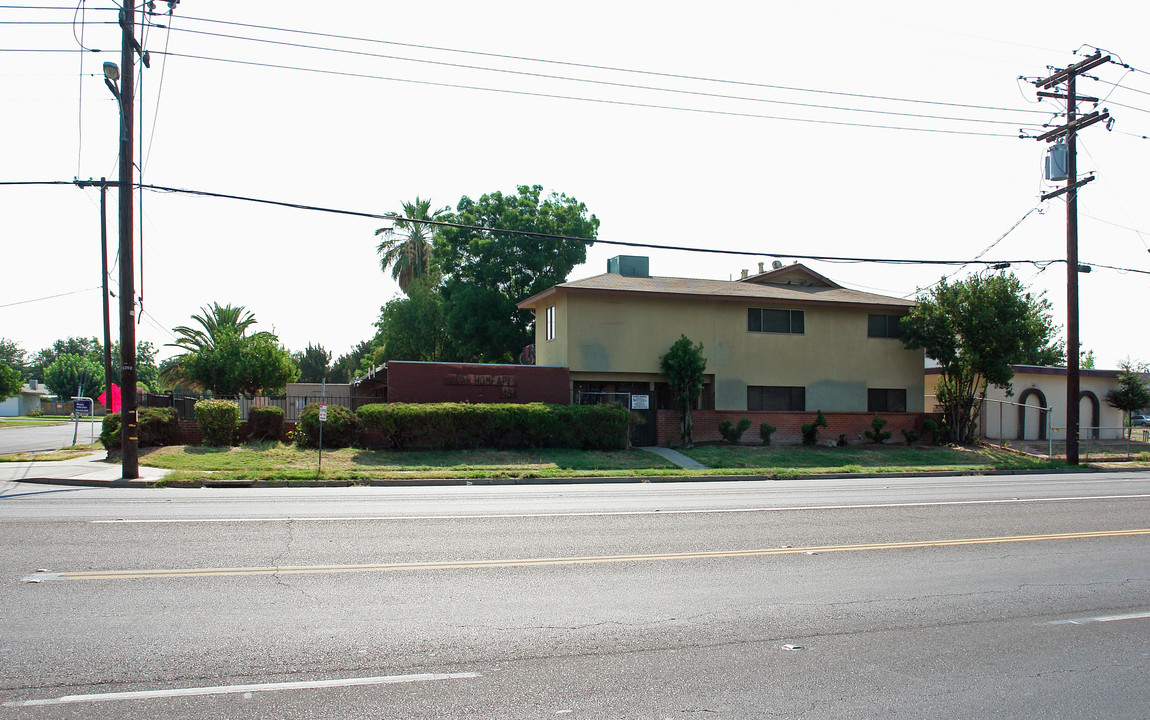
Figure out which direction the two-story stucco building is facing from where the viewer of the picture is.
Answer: facing the viewer

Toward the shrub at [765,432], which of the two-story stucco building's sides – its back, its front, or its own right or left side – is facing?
front

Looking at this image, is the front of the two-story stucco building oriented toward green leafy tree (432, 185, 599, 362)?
no

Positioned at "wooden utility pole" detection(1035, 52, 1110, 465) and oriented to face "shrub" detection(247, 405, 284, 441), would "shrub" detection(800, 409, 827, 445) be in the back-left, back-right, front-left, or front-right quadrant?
front-right

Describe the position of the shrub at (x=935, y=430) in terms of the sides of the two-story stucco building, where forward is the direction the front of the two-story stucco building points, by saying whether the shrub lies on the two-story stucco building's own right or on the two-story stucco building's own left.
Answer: on the two-story stucco building's own left

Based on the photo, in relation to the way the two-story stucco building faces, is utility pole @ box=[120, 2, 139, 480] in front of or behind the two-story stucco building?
in front

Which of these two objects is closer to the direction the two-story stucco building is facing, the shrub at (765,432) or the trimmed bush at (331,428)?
the shrub

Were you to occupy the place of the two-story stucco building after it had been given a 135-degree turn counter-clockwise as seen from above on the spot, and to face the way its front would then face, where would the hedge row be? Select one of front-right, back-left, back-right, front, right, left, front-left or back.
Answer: back

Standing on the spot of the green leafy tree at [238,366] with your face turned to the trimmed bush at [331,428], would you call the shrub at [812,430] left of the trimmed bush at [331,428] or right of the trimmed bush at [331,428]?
left

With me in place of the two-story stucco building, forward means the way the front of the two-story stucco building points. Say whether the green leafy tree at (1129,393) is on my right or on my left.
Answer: on my left

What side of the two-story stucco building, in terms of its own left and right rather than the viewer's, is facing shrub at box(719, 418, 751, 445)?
front

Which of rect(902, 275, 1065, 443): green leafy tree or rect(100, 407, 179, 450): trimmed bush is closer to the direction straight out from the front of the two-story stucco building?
the trimmed bush
